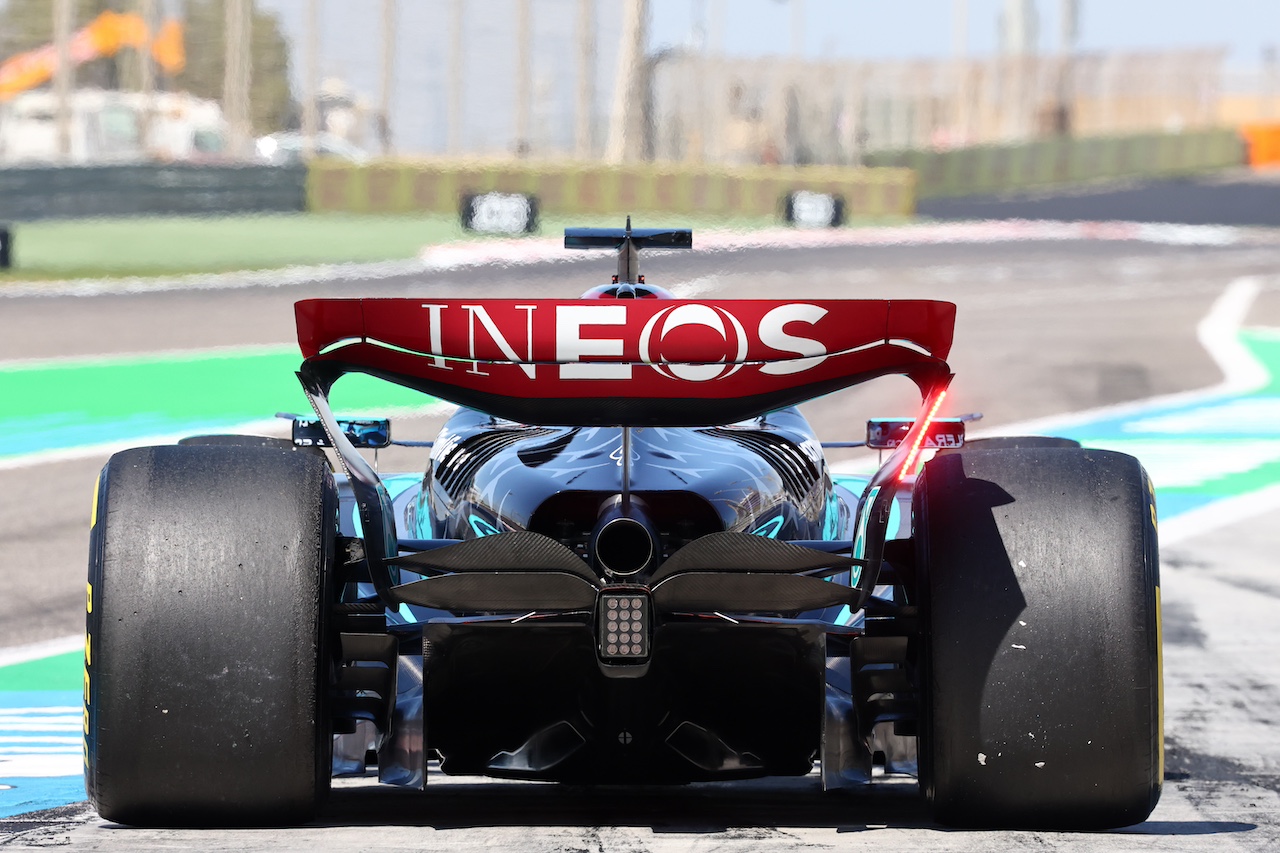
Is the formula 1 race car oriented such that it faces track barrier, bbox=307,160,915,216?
yes

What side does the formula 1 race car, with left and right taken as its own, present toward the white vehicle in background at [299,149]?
front

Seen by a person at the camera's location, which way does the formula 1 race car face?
facing away from the viewer

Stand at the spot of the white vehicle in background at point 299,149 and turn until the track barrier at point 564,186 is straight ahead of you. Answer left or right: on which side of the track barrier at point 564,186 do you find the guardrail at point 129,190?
right

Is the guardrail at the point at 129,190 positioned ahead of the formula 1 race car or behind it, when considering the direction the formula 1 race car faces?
ahead
